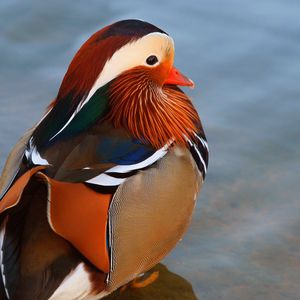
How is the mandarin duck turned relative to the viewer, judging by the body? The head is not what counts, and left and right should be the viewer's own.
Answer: facing away from the viewer and to the right of the viewer
